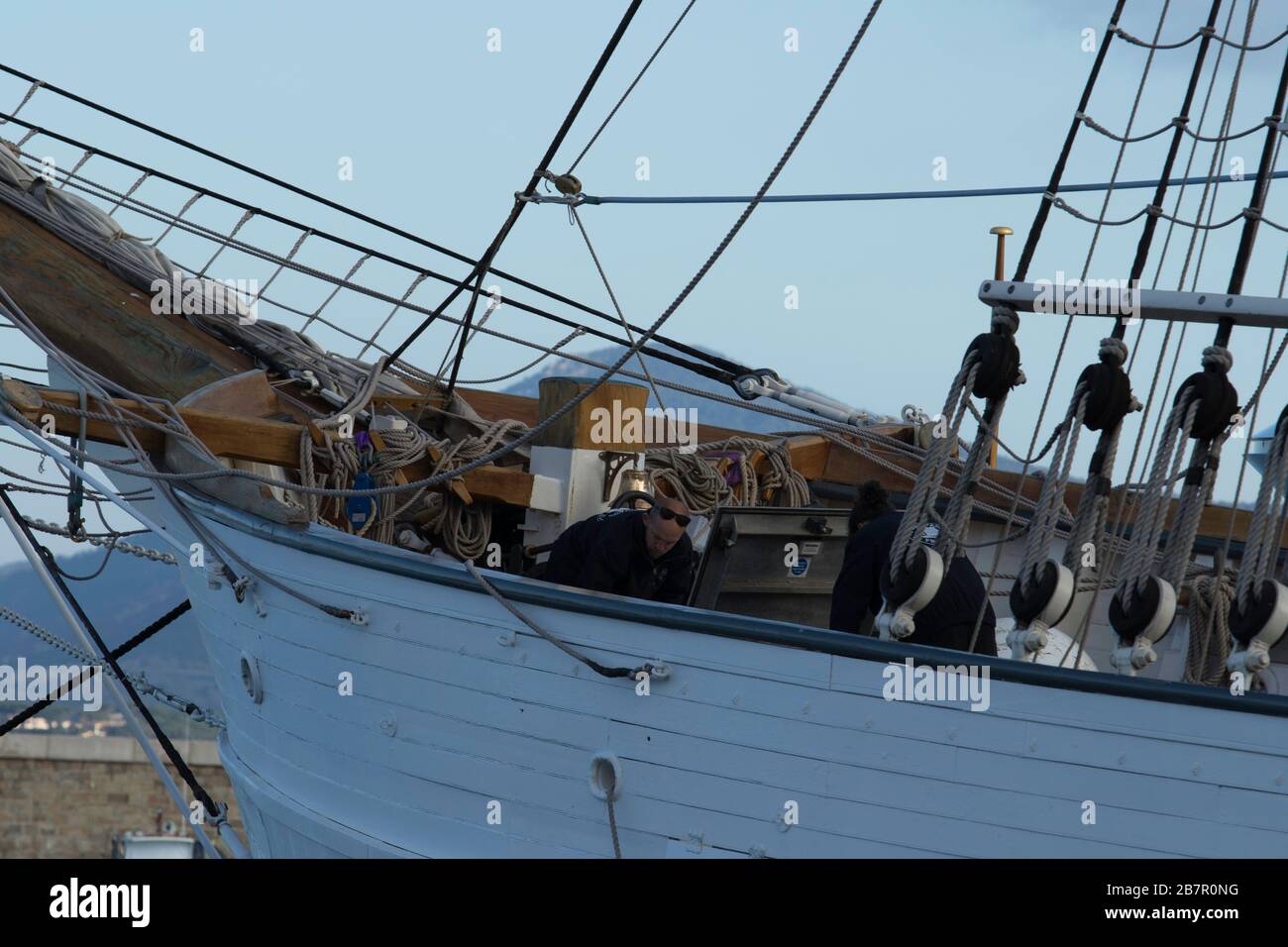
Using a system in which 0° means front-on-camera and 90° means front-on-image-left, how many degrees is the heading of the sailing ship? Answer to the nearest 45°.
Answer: approximately 45°

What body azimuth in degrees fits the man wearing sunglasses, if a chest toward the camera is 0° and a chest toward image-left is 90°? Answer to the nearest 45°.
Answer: approximately 315°

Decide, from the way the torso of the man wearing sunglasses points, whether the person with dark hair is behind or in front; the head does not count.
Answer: in front
